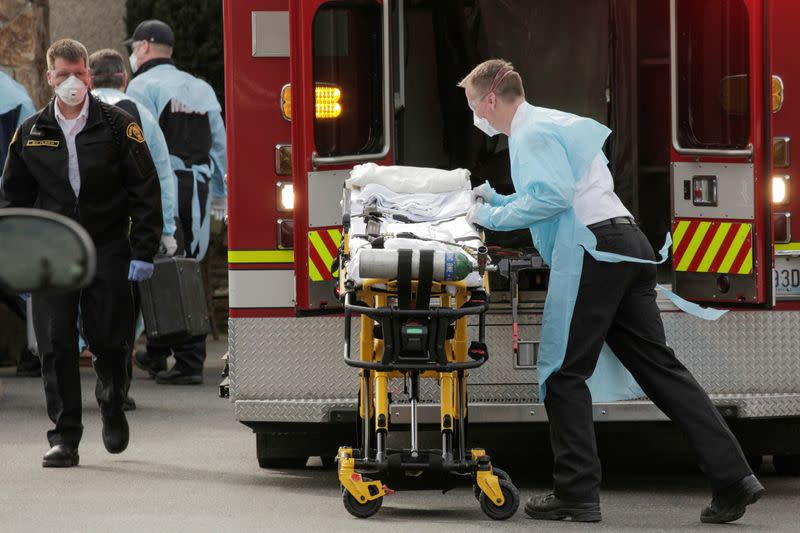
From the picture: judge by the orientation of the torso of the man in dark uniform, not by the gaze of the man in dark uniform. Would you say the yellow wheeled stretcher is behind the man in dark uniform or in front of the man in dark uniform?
in front

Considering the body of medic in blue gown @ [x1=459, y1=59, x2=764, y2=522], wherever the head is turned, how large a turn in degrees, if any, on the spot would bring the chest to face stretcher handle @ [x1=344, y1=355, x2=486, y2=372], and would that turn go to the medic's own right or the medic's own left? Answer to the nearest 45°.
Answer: approximately 45° to the medic's own left

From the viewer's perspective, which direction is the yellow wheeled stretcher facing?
toward the camera

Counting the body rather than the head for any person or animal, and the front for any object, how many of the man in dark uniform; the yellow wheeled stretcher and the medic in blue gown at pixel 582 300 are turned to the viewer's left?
1

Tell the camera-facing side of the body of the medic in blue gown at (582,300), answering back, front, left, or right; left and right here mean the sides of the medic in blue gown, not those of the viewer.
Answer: left

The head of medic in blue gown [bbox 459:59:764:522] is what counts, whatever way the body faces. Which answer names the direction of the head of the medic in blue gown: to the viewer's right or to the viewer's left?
to the viewer's left

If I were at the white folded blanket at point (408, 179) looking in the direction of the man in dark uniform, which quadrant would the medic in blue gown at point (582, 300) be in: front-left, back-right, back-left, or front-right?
back-right

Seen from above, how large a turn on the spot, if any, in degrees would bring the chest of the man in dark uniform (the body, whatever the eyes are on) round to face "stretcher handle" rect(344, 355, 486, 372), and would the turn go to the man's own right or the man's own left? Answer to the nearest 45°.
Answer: approximately 45° to the man's own left

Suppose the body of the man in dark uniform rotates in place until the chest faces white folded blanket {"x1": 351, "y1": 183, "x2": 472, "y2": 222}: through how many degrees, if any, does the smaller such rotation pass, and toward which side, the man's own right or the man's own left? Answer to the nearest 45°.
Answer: approximately 45° to the man's own left
